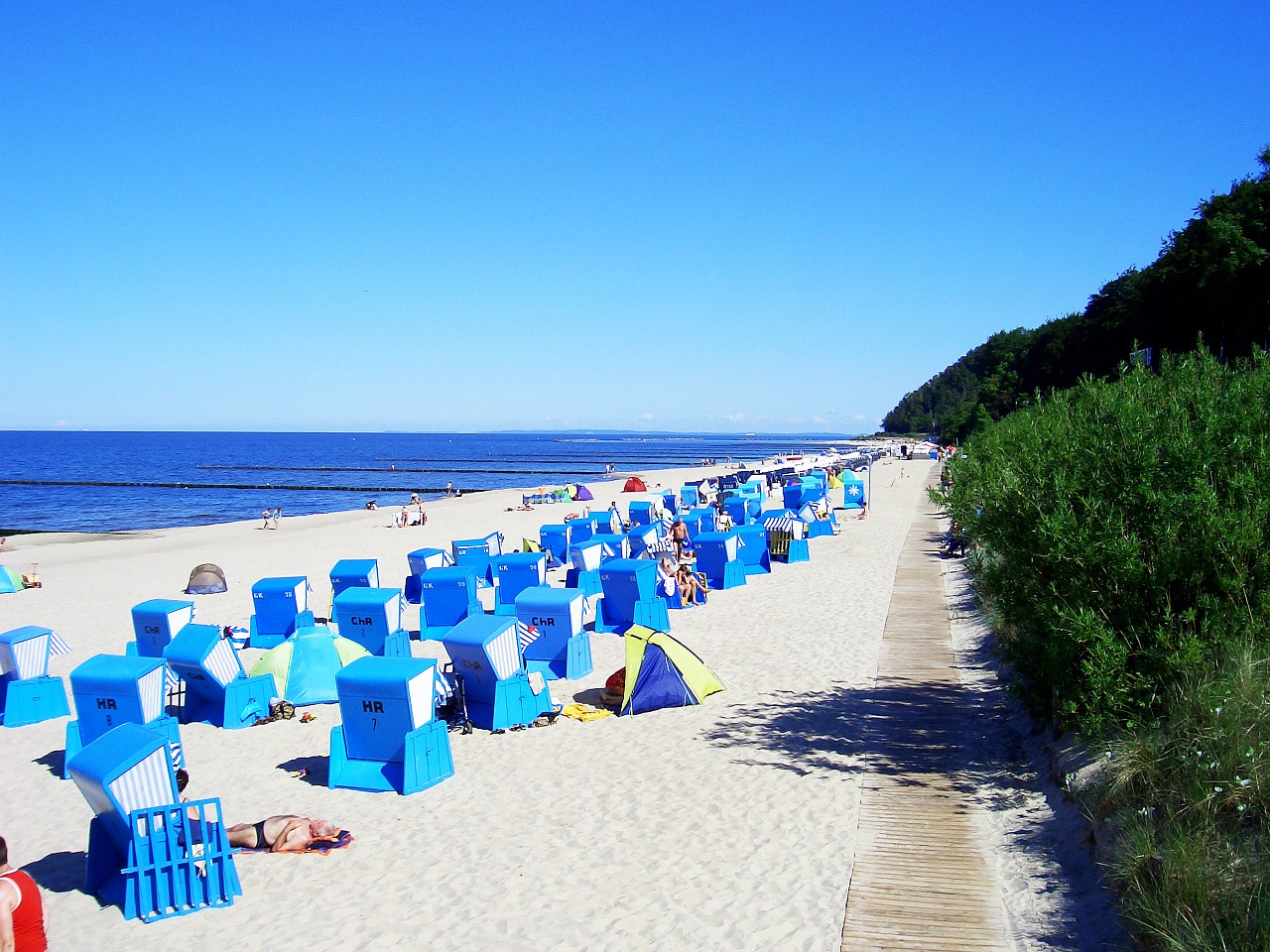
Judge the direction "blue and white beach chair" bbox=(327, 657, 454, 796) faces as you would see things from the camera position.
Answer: facing away from the viewer and to the right of the viewer

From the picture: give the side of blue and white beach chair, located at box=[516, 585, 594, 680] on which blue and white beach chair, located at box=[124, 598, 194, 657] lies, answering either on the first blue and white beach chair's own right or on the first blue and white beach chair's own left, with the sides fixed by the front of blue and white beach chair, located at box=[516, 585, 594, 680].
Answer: on the first blue and white beach chair's own left

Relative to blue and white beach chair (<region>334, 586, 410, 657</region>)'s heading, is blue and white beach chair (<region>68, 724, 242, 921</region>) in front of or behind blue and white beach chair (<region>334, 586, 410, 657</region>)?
behind

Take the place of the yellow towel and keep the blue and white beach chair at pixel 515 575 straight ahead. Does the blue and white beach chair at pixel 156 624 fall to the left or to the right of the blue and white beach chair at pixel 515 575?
left

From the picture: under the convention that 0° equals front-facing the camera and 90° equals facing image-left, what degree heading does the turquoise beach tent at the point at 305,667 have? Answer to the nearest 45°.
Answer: approximately 180°

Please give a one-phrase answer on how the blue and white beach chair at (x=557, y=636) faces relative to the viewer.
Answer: facing away from the viewer and to the right of the viewer

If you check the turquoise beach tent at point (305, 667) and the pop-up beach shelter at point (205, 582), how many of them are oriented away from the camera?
1
